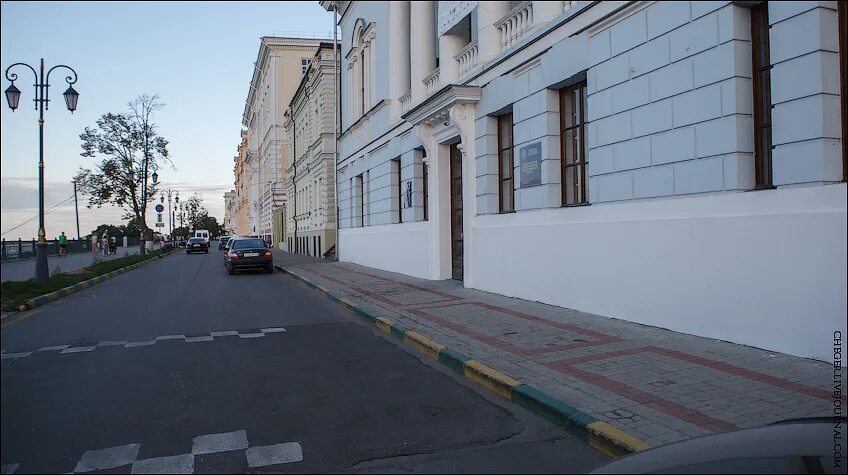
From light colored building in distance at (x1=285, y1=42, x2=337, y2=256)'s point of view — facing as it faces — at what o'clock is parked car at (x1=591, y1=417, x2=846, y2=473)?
The parked car is roughly at 9 o'clock from the light colored building in distance.

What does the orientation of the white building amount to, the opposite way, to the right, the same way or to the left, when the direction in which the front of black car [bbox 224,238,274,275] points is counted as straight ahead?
to the left

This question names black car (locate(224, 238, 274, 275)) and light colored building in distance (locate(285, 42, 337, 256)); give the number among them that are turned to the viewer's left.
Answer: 1

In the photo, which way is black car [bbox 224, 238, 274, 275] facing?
away from the camera

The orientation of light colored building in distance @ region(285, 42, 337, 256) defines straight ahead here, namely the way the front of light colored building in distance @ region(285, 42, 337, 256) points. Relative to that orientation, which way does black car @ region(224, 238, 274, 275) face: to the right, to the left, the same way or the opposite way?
to the right

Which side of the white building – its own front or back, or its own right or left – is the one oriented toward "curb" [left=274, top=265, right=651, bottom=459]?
front

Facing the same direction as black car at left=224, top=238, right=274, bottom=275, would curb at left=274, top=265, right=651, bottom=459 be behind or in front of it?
behind

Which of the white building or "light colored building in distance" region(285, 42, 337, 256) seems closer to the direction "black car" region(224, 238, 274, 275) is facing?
the light colored building in distance

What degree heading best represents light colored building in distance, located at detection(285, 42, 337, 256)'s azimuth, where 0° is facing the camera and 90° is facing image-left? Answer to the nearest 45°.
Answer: approximately 90°

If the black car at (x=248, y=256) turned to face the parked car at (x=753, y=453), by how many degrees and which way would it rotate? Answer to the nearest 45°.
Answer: approximately 180°

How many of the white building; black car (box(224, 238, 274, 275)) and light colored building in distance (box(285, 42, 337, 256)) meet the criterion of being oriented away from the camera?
1

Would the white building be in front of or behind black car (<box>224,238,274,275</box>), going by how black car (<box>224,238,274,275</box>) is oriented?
behind

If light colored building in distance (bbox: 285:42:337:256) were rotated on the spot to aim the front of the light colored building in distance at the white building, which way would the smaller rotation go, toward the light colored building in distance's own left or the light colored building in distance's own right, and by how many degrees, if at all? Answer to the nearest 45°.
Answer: approximately 90° to the light colored building in distance's own left
